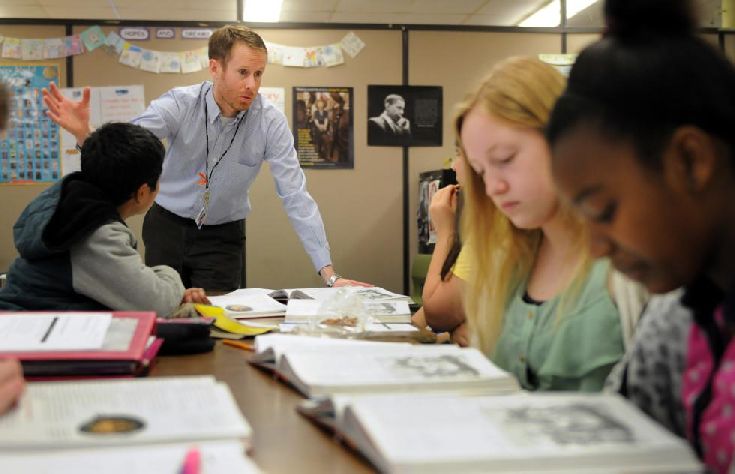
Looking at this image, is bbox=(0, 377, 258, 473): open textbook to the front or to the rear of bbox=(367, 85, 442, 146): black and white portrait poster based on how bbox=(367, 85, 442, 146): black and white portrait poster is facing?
to the front

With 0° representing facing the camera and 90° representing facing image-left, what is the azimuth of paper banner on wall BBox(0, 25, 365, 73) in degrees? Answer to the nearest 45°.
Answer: approximately 0°

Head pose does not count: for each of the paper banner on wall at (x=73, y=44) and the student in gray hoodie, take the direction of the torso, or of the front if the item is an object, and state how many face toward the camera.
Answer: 1

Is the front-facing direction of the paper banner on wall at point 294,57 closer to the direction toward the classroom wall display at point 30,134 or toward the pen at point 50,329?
the pen

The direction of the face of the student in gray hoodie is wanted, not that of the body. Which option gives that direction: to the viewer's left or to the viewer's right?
to the viewer's right

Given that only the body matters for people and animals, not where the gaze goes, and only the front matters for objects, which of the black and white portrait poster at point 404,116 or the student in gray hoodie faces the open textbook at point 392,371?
the black and white portrait poster
